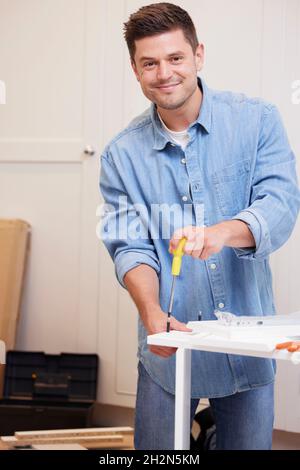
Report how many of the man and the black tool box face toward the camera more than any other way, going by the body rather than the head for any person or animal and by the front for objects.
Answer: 2

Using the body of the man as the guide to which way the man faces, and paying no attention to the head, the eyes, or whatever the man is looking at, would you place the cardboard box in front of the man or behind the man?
behind

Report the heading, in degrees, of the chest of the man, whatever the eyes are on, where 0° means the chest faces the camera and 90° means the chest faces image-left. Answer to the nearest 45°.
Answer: approximately 0°

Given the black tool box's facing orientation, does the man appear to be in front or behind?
in front
